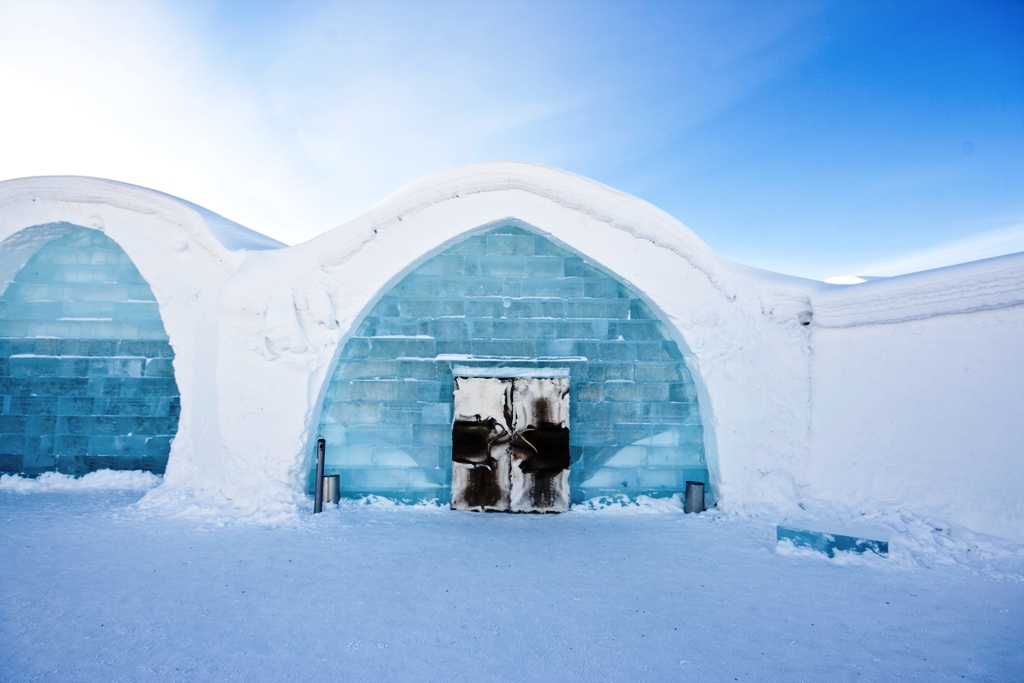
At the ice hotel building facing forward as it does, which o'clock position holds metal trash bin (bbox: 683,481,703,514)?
The metal trash bin is roughly at 9 o'clock from the ice hotel building.

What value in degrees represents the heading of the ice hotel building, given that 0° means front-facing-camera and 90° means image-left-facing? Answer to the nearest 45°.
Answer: approximately 0°
